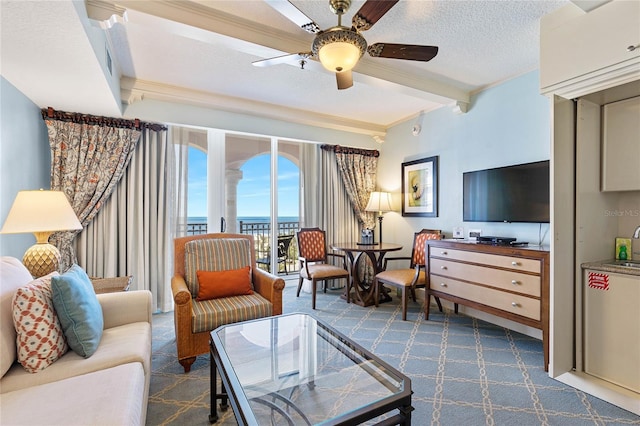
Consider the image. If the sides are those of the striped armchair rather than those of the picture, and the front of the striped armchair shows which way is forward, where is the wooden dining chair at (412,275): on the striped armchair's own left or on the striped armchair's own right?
on the striped armchair's own left

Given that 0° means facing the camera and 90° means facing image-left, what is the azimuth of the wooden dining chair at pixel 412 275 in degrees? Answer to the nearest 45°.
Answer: approximately 45°

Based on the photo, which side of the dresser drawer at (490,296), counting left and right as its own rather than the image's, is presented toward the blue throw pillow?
front

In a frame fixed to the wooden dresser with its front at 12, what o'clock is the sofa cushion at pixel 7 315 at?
The sofa cushion is roughly at 12 o'clock from the wooden dresser.

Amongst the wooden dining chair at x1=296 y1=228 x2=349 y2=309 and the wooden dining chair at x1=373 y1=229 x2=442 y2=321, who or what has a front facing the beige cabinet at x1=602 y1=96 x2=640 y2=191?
the wooden dining chair at x1=296 y1=228 x2=349 y2=309
